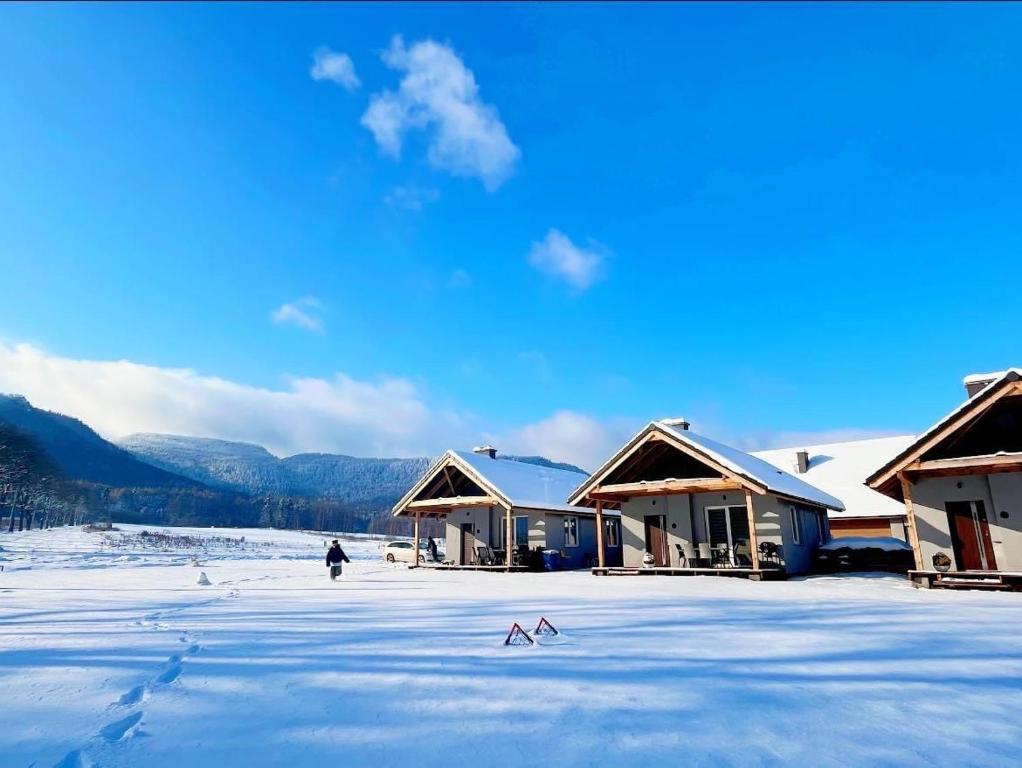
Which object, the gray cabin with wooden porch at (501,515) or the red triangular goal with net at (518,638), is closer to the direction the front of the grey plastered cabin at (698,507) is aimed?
the red triangular goal with net

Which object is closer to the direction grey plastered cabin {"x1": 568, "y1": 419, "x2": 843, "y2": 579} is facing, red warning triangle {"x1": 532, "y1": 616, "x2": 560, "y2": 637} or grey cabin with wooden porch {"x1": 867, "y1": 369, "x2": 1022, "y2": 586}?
the red warning triangle

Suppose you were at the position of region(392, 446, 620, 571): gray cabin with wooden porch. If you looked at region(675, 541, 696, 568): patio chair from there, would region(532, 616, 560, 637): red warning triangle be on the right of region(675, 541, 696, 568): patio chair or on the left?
right

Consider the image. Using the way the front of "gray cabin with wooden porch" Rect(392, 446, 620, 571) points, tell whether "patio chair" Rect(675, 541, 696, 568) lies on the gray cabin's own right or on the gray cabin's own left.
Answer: on the gray cabin's own left

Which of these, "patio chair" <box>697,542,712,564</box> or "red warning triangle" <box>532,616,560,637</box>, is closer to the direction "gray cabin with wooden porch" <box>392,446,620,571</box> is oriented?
the red warning triangle

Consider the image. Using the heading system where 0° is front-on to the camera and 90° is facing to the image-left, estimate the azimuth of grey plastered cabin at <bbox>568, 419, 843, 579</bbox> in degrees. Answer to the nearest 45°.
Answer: approximately 45°

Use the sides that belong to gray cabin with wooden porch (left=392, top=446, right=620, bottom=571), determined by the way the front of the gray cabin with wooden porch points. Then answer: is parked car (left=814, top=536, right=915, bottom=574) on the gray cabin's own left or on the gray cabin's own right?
on the gray cabin's own left

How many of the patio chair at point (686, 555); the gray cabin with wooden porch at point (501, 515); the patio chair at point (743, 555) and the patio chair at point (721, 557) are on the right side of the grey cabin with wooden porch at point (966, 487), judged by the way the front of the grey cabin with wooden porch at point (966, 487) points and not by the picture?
4

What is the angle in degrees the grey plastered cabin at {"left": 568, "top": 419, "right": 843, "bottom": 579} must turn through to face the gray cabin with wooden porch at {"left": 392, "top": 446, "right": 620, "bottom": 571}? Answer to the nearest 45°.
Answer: approximately 90° to its right

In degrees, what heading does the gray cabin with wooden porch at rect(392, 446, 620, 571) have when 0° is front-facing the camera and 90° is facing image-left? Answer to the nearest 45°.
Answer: approximately 45°

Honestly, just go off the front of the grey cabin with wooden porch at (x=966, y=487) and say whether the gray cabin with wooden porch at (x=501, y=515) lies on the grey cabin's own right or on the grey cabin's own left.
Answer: on the grey cabin's own right
